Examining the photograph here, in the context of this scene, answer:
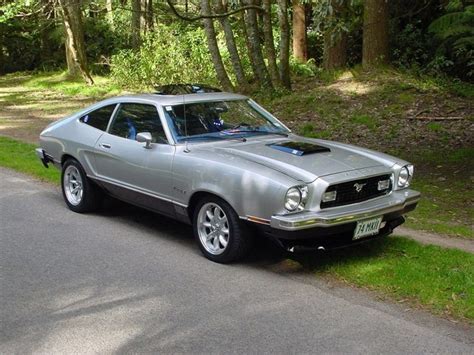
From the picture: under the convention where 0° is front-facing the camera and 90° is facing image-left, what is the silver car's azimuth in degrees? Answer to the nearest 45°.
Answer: approximately 315°

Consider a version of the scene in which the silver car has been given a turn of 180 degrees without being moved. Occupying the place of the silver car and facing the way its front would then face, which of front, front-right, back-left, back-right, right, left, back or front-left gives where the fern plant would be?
right

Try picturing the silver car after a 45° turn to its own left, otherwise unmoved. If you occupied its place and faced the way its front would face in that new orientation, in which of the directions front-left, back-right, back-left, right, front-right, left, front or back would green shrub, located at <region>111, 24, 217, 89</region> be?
left
